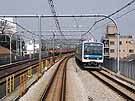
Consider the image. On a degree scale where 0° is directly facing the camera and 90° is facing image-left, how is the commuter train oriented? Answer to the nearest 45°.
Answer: approximately 0°
